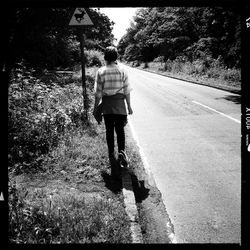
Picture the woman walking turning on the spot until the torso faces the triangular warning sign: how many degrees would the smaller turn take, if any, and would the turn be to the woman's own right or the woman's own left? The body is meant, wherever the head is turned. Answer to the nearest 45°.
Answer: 0° — they already face it

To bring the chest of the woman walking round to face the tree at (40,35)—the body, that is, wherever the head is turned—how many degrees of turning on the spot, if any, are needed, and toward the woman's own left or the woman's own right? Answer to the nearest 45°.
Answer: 0° — they already face it

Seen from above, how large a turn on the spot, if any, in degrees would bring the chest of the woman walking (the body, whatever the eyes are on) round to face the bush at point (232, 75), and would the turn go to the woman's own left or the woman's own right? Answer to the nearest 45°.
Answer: approximately 45° to the woman's own right

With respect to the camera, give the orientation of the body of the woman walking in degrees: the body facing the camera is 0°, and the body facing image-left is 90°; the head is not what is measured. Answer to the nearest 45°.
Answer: approximately 180°

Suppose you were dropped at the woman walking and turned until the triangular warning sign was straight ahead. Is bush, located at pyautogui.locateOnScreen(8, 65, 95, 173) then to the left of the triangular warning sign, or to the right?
left

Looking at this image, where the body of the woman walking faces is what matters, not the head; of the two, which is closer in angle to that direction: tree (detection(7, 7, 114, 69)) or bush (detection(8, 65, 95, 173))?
the tree

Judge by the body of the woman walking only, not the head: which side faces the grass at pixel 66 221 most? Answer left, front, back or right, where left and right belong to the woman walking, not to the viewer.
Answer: back

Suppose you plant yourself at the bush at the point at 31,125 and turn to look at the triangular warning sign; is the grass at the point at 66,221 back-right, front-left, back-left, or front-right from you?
back-right
